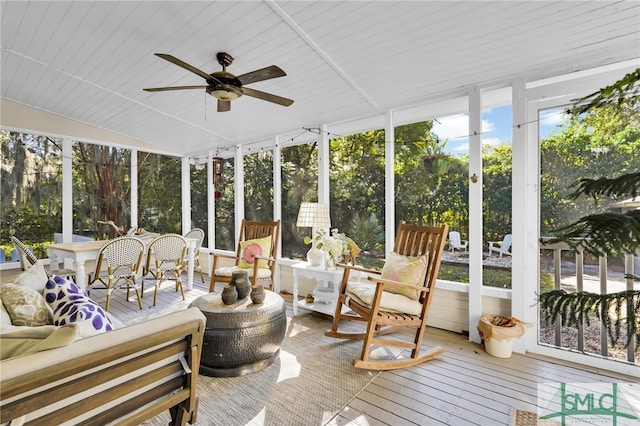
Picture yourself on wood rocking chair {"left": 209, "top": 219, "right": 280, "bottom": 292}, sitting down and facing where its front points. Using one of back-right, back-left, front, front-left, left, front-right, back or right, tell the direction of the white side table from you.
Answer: left

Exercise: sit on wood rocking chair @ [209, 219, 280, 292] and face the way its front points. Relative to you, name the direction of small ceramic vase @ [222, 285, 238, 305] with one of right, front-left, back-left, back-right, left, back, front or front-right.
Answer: front-left

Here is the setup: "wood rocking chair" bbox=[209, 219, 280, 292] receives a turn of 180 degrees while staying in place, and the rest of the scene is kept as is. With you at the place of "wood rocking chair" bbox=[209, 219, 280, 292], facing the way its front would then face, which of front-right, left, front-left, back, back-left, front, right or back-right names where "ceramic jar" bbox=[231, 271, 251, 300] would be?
back-right

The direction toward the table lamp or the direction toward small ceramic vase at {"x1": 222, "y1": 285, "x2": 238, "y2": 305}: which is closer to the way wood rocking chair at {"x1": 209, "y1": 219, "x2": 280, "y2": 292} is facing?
the small ceramic vase

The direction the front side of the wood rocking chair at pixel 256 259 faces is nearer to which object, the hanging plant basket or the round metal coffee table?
the round metal coffee table

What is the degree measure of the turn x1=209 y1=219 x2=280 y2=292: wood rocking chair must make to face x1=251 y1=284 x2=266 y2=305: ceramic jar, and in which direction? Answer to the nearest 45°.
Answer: approximately 45° to its left

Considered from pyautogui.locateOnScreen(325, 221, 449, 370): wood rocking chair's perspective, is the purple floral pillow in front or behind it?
in front

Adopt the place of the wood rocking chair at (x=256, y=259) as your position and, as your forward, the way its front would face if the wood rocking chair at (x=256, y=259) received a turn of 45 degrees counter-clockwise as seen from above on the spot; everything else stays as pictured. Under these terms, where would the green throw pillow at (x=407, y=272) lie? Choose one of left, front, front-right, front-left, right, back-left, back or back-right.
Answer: front-left

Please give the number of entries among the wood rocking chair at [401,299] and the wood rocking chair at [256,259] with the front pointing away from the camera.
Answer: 0

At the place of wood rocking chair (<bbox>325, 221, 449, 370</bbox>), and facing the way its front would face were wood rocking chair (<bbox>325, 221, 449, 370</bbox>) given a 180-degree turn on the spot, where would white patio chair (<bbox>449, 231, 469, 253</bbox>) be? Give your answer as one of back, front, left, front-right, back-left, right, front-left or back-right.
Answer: front

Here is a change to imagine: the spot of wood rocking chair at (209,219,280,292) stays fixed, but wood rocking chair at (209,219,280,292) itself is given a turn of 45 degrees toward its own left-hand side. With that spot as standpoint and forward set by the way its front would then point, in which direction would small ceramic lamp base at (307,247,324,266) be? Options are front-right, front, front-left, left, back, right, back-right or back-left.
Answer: front-left

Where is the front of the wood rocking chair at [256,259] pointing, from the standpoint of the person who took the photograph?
facing the viewer and to the left of the viewer

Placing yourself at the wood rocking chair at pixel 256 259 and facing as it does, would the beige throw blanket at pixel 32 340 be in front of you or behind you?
in front

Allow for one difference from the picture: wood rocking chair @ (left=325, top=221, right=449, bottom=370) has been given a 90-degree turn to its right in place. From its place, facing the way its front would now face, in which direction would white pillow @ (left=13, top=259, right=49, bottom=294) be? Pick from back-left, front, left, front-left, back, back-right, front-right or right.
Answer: left

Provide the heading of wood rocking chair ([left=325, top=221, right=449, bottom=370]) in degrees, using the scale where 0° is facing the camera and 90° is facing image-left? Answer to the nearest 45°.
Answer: approximately 45°
